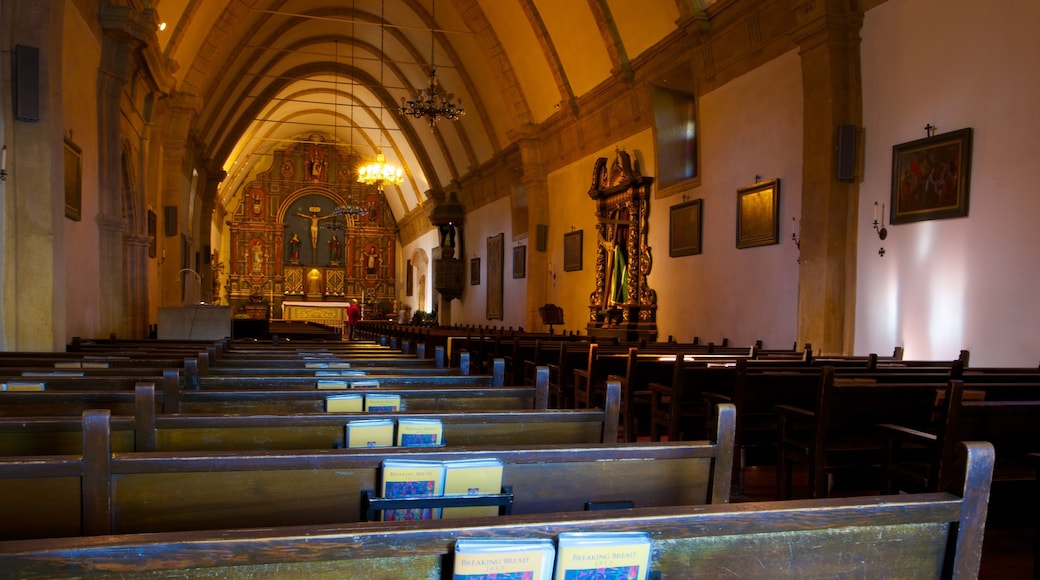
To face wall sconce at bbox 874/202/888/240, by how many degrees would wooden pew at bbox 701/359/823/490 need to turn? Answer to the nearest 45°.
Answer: approximately 45° to its right

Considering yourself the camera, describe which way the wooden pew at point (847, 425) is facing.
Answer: facing away from the viewer and to the left of the viewer

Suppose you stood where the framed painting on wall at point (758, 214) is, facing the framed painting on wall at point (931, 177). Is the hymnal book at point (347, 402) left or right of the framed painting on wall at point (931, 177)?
right

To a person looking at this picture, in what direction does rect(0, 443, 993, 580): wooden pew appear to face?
facing away from the viewer

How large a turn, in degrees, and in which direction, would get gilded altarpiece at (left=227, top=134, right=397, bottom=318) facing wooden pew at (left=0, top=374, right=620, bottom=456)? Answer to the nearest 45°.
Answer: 0° — it already faces it

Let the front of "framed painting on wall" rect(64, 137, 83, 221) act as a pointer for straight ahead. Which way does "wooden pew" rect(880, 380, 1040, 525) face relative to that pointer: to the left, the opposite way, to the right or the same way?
to the left

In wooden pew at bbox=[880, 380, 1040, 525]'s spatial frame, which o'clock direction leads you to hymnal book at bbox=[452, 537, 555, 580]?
The hymnal book is roughly at 8 o'clock from the wooden pew.

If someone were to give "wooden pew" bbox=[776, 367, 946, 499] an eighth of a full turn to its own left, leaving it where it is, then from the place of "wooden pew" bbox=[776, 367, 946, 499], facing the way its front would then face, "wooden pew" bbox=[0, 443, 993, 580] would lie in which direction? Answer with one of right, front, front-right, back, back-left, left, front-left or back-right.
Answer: left

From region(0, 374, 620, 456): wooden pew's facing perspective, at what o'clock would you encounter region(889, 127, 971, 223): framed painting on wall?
The framed painting on wall is roughly at 2 o'clock from the wooden pew.

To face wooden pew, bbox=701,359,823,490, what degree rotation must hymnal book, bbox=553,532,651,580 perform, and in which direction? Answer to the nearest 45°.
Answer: approximately 180°

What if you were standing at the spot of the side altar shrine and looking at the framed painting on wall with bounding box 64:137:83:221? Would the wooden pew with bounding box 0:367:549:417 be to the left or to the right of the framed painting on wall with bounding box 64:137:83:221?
left

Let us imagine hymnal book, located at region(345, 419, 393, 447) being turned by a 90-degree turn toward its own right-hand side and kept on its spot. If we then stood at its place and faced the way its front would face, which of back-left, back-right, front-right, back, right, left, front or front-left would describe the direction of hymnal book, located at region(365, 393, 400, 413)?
right

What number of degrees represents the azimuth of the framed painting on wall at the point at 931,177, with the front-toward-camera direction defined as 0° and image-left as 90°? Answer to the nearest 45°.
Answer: approximately 45°

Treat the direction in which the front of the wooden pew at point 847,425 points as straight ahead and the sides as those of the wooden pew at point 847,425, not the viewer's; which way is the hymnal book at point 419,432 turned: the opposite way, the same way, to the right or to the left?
the opposite way

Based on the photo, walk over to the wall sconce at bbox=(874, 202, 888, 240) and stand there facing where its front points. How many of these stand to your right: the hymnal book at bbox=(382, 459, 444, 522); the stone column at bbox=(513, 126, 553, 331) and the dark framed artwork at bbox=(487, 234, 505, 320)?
2

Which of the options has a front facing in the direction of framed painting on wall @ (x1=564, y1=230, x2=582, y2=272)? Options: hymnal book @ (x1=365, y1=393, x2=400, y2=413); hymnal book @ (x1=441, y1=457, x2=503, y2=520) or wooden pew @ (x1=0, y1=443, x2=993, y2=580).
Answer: the wooden pew

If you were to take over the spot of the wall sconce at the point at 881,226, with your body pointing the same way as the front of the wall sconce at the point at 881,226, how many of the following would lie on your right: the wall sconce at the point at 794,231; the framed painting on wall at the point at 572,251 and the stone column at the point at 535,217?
3
